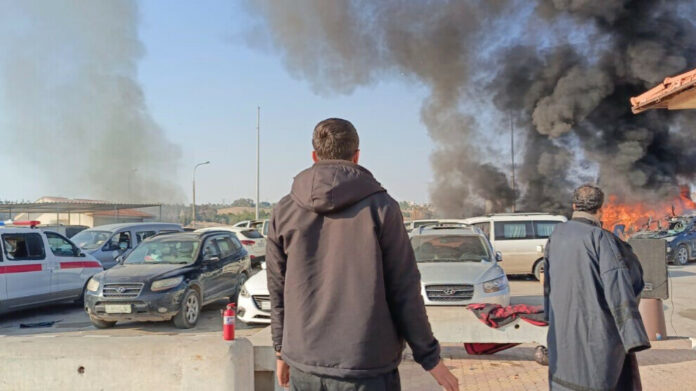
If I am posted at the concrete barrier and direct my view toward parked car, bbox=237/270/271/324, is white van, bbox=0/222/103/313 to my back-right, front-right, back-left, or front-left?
front-left

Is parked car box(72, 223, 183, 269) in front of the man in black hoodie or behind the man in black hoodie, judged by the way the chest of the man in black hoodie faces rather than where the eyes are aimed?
in front

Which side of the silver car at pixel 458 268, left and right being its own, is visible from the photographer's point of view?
front

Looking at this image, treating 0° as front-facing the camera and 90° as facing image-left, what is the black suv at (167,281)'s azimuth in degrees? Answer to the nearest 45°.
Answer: approximately 45°

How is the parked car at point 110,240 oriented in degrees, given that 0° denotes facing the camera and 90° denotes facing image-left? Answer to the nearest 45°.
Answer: approximately 45°

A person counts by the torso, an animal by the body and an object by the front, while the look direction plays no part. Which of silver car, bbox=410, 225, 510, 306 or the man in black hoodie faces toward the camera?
the silver car

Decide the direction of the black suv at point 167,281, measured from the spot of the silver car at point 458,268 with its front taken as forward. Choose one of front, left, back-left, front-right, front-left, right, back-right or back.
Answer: right

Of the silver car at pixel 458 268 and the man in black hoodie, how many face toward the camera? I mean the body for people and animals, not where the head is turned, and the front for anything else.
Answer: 1

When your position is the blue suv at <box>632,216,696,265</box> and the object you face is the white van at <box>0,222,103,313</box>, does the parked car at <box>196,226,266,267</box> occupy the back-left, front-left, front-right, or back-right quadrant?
front-right

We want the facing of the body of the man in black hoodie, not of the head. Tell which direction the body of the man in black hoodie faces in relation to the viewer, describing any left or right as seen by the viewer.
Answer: facing away from the viewer

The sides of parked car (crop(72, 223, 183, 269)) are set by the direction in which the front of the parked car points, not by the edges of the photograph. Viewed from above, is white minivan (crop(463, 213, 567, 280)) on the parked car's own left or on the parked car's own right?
on the parked car's own left

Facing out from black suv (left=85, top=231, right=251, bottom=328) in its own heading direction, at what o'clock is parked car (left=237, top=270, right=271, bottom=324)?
The parked car is roughly at 9 o'clock from the black suv.

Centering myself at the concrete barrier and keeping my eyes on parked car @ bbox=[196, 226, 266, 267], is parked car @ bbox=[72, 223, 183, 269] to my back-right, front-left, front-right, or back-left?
front-left

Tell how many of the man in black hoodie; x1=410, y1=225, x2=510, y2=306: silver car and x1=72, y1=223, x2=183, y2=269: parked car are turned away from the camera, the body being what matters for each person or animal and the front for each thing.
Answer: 1

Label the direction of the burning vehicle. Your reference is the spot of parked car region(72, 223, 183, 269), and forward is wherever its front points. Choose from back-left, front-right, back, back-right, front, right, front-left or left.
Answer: back-left

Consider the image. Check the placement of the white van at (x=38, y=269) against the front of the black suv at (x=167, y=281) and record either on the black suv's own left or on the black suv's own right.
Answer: on the black suv's own right

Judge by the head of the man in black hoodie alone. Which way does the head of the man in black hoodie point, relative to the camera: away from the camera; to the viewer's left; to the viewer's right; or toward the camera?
away from the camera

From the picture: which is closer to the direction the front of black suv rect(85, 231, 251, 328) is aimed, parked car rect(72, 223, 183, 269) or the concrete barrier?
the concrete barrier

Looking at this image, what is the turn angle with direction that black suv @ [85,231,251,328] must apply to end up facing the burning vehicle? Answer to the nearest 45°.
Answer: approximately 180°

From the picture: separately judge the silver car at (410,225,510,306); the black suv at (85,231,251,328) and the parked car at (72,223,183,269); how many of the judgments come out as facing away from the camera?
0

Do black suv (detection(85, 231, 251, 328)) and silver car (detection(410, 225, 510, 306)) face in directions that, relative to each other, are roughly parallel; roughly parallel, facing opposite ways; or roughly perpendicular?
roughly parallel
